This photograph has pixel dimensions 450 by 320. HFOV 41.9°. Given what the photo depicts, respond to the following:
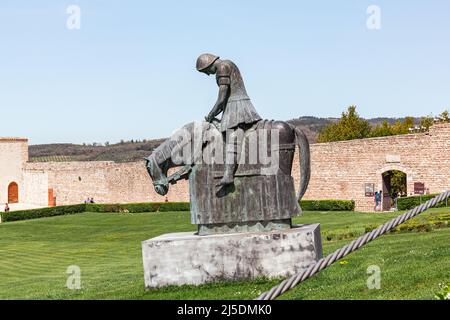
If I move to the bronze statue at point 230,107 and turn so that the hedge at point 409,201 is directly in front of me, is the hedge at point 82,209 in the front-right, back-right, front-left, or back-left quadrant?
front-left

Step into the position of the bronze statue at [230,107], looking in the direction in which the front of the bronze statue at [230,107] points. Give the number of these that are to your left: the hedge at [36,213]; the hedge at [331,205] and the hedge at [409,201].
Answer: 0

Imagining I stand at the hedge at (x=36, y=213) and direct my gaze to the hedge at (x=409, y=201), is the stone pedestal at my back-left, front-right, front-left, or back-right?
front-right

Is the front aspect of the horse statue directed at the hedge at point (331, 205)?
no

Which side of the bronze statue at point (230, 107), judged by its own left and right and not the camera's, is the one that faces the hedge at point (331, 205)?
right

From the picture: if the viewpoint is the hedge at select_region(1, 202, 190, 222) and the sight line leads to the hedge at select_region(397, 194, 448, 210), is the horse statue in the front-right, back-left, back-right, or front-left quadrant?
front-right

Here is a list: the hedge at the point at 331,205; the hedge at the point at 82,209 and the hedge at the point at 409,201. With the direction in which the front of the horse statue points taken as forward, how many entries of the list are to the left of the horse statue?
0

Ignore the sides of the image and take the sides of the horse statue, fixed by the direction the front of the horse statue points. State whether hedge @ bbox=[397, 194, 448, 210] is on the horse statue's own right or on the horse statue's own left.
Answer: on the horse statue's own right

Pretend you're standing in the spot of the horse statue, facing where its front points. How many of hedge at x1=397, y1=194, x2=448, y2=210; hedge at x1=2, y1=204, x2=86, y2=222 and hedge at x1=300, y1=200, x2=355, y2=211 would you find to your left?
0

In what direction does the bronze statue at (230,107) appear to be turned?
to the viewer's left

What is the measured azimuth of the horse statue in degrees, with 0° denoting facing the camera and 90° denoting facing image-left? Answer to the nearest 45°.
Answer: approximately 90°

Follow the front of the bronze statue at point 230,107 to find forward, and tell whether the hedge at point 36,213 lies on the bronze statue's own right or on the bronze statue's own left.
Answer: on the bronze statue's own right

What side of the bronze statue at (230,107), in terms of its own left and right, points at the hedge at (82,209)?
right
